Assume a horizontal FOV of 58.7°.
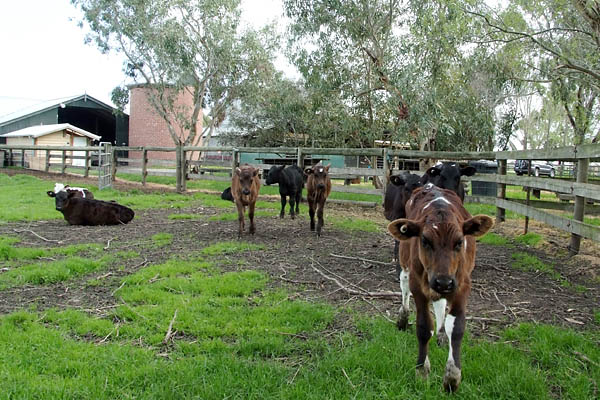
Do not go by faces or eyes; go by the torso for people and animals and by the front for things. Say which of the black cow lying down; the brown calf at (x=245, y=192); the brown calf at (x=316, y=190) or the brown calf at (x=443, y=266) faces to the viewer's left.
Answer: the black cow lying down

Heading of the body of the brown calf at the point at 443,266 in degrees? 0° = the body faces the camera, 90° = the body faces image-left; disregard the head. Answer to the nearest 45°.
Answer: approximately 0°

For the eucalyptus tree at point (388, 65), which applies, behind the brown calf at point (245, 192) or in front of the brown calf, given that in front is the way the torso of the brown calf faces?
behind

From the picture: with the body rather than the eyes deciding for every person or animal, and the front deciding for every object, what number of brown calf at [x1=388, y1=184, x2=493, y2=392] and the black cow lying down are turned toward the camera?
1

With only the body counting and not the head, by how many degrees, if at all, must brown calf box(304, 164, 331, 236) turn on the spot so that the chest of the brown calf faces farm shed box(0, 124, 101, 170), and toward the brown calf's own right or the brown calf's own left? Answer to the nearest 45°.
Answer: approximately 135° to the brown calf's own right

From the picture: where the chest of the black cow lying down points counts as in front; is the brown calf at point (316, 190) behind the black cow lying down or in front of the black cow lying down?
behind

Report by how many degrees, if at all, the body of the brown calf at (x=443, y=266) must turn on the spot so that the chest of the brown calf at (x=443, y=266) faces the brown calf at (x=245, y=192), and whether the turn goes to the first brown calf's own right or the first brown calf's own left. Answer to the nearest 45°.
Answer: approximately 135° to the first brown calf's own right

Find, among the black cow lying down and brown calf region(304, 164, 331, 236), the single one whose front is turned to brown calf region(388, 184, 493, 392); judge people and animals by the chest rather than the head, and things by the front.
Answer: brown calf region(304, 164, 331, 236)

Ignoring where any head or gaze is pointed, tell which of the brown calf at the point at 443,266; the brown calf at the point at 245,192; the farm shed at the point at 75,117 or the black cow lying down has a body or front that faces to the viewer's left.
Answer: the black cow lying down

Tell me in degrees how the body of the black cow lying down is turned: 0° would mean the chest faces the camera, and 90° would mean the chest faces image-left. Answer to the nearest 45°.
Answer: approximately 90°

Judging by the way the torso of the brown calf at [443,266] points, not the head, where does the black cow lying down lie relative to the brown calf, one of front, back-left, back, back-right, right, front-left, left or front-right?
back-right

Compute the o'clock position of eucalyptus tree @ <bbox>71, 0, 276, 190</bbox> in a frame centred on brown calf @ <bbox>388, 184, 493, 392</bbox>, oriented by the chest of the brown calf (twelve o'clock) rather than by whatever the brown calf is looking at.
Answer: The eucalyptus tree is roughly at 5 o'clock from the brown calf.
